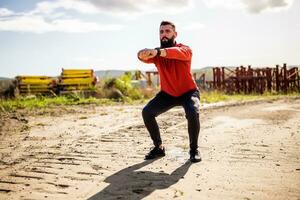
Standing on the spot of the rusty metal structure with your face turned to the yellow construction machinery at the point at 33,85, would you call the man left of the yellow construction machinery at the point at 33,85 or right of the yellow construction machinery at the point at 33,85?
left

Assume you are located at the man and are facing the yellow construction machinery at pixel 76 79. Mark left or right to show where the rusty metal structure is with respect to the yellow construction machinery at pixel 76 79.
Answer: right

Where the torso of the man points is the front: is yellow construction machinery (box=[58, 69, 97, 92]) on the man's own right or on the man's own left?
on the man's own right

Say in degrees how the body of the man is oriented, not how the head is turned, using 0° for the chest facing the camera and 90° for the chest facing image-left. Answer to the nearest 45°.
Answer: approximately 45°

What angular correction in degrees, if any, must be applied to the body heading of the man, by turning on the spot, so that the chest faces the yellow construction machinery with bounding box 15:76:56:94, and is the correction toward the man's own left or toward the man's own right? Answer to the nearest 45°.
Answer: approximately 90° to the man's own right

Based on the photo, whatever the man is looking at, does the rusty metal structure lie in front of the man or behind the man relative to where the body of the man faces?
behind
